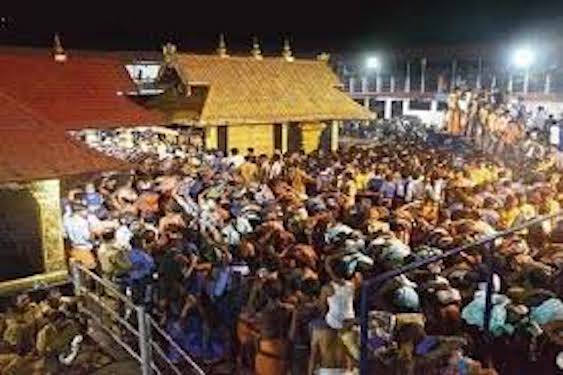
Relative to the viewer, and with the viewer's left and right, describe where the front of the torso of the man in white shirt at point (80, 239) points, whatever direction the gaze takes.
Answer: facing to the right of the viewer

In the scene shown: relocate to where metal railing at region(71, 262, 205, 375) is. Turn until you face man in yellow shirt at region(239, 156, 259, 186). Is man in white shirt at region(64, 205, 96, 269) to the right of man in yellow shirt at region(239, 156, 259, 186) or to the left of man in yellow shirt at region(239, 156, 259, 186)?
left
